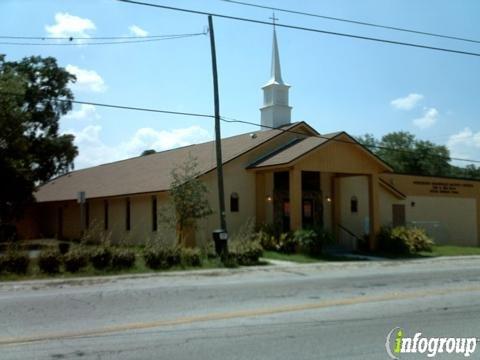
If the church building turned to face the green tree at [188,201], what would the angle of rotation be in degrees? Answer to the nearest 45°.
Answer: approximately 90° to its right

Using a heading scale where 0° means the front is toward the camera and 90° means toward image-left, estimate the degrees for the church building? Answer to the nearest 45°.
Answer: approximately 315°

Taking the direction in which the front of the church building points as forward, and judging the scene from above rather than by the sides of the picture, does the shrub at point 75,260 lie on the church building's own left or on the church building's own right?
on the church building's own right

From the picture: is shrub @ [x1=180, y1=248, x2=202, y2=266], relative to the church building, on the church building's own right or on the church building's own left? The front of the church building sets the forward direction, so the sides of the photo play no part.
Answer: on the church building's own right

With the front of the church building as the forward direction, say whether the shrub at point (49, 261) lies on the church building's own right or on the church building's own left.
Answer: on the church building's own right

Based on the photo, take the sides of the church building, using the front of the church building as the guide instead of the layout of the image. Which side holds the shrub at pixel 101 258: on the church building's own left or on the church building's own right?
on the church building's own right

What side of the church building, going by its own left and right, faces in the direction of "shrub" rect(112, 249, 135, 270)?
right
